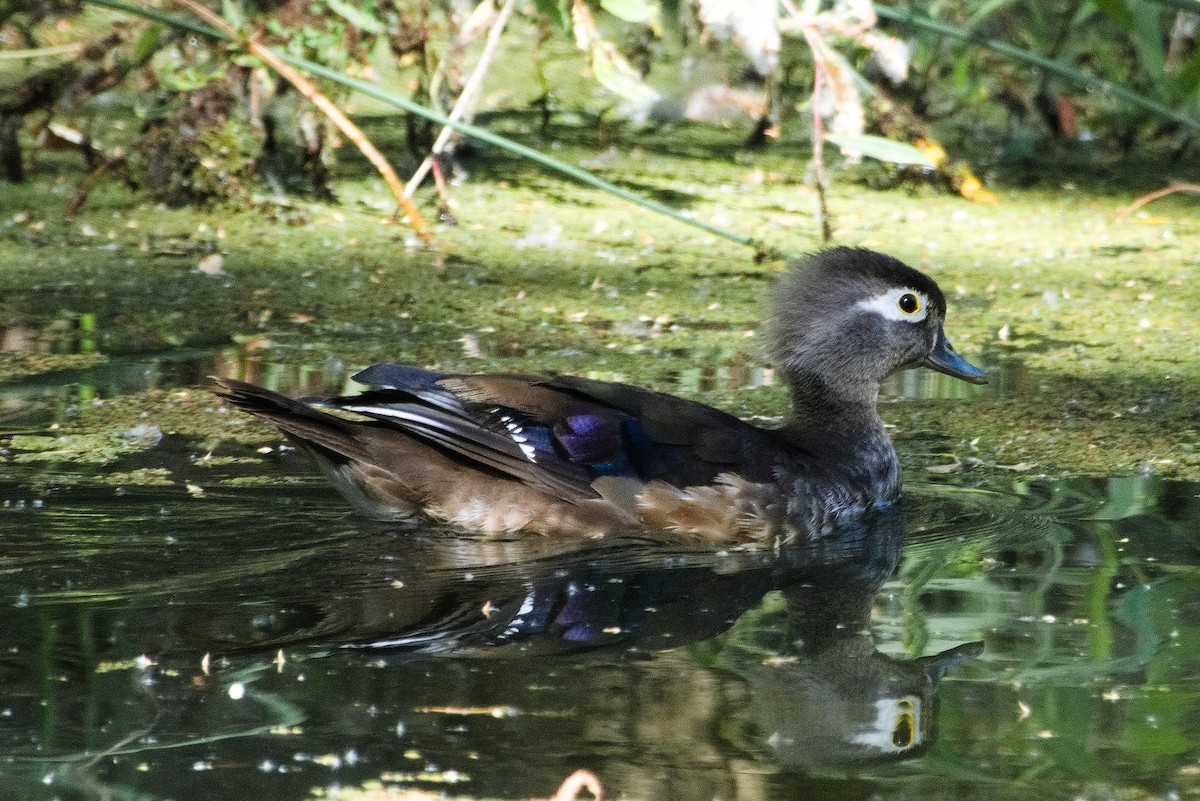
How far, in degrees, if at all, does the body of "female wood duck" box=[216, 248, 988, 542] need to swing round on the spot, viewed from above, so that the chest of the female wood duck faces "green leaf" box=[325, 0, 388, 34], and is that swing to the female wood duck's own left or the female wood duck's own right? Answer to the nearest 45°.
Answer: approximately 90° to the female wood duck's own left

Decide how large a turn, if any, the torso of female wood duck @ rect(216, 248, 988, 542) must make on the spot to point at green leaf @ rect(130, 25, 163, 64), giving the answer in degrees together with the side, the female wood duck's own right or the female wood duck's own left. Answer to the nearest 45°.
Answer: approximately 135° to the female wood duck's own left

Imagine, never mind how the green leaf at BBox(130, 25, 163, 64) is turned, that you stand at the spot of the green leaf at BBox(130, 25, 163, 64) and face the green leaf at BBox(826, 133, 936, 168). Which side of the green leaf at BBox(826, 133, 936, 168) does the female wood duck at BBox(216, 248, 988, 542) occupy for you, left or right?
right

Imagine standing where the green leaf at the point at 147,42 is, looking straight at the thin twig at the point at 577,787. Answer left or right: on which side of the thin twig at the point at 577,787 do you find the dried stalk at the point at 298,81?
left

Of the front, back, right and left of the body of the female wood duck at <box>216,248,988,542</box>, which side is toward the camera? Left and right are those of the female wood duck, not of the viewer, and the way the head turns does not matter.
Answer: right

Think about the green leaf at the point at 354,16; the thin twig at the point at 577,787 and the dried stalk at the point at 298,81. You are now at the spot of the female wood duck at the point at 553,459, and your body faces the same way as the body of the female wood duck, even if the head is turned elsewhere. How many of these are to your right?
1

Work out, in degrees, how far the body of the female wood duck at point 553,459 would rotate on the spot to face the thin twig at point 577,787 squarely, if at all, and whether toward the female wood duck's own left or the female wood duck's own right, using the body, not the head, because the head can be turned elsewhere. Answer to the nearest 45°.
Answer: approximately 90° to the female wood duck's own right

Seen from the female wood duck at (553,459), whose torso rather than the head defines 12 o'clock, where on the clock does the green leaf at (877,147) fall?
The green leaf is roughly at 10 o'clock from the female wood duck.

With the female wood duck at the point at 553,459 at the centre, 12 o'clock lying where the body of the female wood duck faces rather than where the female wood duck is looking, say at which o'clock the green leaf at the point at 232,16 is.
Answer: The green leaf is roughly at 8 o'clock from the female wood duck.

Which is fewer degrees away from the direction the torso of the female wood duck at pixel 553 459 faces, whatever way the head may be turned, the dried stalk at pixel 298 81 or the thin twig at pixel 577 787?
the thin twig

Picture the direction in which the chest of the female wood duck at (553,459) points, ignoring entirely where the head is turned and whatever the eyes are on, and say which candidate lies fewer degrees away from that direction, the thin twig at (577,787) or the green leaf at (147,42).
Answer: the thin twig

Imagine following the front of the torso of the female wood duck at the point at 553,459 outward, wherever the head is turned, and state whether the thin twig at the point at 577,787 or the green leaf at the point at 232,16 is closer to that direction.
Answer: the thin twig

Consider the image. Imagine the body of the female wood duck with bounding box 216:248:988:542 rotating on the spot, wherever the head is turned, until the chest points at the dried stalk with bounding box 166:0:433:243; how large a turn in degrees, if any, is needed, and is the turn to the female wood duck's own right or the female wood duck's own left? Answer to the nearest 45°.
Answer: approximately 135° to the female wood duck's own left
